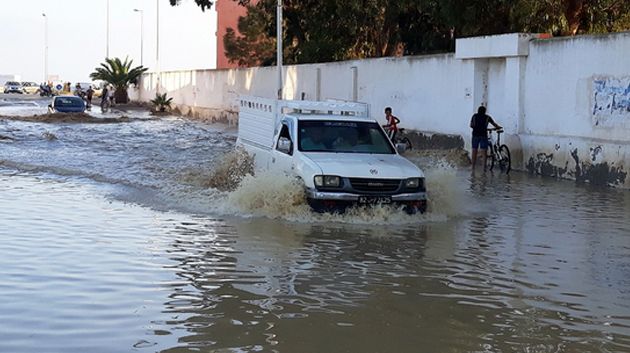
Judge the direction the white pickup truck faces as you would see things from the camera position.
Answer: facing the viewer and to the right of the viewer

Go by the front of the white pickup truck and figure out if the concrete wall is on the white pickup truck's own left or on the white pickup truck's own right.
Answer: on the white pickup truck's own left

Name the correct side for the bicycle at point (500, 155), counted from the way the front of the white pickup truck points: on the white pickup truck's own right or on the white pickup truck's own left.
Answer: on the white pickup truck's own left

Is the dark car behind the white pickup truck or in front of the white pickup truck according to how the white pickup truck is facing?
behind
